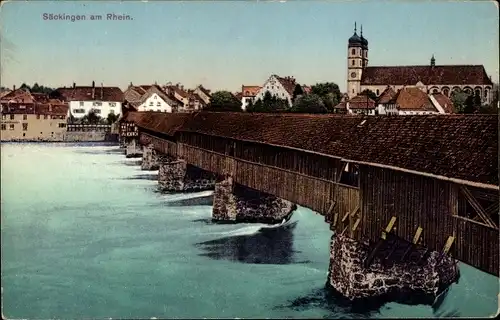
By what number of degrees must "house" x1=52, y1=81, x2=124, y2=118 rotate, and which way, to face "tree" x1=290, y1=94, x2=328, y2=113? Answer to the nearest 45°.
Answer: approximately 45° to its left

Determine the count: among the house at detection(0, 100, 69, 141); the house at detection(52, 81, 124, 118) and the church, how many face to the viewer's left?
1

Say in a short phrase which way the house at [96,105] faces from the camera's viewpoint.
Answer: facing the viewer

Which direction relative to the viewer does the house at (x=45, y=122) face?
toward the camera

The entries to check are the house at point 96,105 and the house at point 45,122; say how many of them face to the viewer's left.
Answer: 0

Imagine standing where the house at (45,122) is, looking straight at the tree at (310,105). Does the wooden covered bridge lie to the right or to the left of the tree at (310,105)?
right

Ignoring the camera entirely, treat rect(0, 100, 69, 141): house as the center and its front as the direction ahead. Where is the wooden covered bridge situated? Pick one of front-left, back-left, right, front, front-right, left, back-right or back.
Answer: front

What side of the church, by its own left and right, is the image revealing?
left
